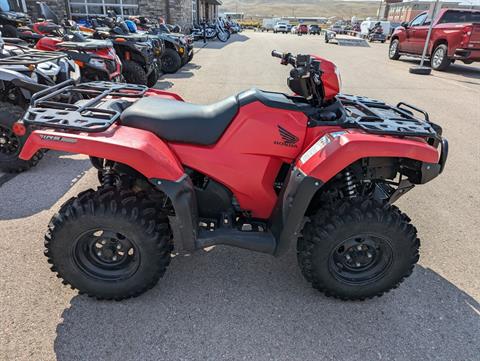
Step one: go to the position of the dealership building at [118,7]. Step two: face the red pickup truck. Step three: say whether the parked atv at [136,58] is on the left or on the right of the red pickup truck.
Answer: right

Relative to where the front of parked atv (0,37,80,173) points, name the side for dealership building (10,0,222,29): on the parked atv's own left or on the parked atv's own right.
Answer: on the parked atv's own left

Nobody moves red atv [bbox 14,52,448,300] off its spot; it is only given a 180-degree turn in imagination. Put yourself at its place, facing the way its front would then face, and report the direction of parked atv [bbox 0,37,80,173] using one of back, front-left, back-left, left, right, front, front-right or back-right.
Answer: front-right

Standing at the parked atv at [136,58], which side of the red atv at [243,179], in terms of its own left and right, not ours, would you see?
left

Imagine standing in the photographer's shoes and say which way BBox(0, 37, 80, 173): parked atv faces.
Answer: facing the viewer and to the right of the viewer

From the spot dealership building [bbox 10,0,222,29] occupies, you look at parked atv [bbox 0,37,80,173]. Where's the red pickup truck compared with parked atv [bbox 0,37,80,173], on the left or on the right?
left

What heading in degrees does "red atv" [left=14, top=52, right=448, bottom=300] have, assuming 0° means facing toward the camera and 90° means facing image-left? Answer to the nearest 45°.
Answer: approximately 270°
